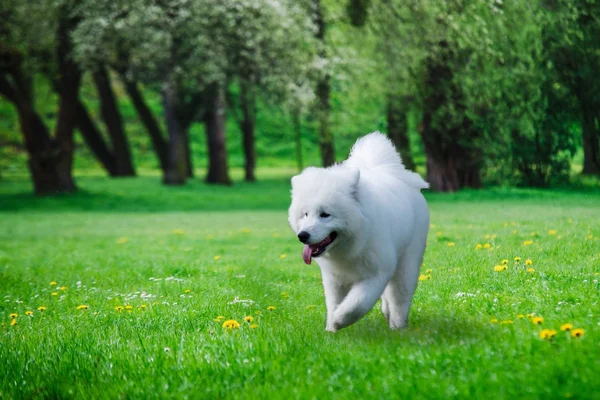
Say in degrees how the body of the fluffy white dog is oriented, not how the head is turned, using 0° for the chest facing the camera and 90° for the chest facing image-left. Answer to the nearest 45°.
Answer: approximately 45°

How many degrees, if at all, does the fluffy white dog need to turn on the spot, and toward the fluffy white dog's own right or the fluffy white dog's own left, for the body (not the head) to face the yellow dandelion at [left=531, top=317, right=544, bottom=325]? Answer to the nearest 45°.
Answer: approximately 90° to the fluffy white dog's own left

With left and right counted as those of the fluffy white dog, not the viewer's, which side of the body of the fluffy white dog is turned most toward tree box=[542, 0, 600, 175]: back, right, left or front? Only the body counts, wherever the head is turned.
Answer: back

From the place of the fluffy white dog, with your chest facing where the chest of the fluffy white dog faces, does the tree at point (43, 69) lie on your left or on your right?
on your right

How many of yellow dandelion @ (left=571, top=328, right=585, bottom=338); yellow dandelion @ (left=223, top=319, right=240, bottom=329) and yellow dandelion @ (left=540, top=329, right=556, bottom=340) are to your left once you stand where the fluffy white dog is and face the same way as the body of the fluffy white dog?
2

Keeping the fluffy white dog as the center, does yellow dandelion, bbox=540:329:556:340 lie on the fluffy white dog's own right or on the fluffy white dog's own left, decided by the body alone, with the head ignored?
on the fluffy white dog's own left

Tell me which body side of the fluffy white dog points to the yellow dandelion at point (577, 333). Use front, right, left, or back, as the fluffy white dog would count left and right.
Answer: left

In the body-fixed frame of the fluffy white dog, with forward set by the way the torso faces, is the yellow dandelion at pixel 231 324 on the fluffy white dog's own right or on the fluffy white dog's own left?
on the fluffy white dog's own right

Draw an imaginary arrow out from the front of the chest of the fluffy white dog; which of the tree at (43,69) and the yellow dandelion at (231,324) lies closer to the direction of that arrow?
the yellow dandelion
